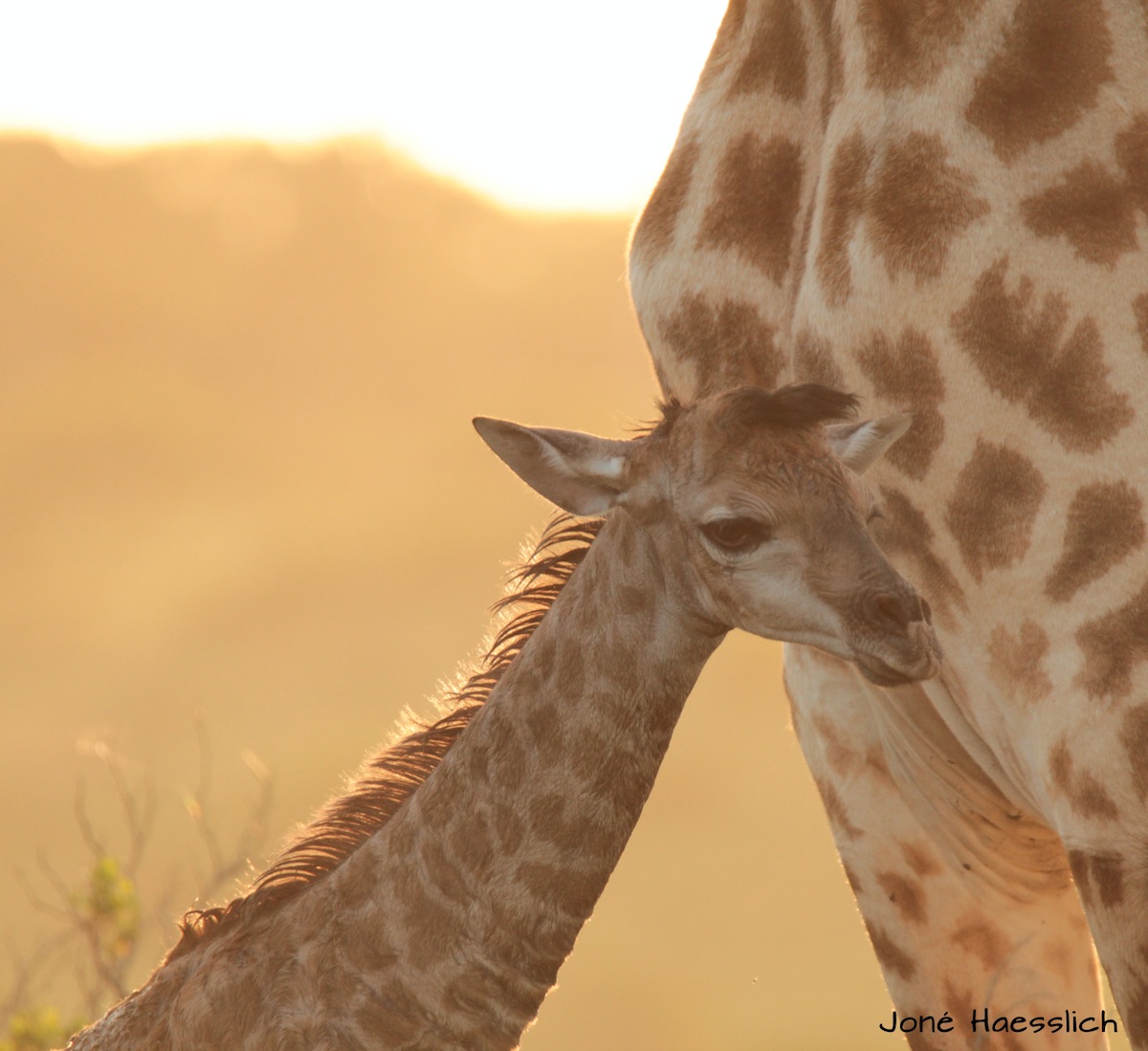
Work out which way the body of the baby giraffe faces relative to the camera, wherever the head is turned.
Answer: to the viewer's right

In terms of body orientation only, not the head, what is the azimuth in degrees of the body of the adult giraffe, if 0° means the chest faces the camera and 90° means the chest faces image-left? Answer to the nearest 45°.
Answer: approximately 45°

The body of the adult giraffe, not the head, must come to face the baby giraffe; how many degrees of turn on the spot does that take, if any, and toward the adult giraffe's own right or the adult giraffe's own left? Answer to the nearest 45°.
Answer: approximately 45° to the adult giraffe's own right

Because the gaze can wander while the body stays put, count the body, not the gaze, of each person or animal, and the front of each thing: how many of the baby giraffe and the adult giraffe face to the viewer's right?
1

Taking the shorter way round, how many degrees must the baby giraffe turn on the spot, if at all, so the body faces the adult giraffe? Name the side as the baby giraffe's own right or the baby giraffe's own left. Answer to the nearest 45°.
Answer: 0° — it already faces it
